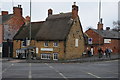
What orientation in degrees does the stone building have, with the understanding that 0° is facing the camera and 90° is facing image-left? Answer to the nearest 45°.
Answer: approximately 45°
